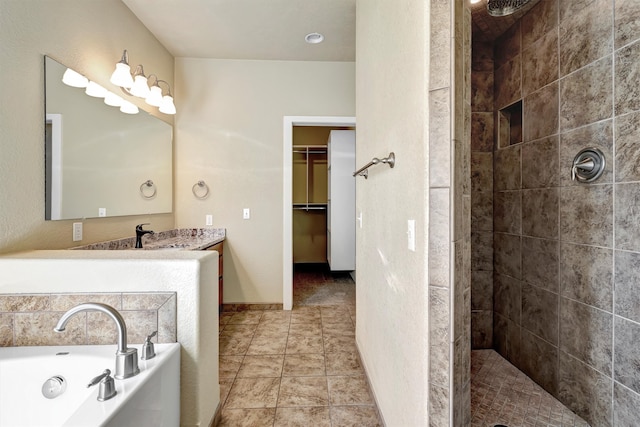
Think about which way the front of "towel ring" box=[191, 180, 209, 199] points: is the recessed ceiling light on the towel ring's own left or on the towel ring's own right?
on the towel ring's own left

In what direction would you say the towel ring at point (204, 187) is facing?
toward the camera

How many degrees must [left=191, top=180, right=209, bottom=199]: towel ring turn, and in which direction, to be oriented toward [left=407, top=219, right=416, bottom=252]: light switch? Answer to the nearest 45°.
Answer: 0° — it already faces it

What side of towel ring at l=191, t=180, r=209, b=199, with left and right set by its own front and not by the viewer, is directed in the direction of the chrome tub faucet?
front

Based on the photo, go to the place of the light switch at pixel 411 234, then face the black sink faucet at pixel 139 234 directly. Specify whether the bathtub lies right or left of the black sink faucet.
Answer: left

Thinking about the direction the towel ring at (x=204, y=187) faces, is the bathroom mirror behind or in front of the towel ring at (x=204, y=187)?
in front

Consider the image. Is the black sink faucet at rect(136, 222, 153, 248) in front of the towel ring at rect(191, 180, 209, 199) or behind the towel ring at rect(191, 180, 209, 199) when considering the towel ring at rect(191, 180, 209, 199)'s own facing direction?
in front

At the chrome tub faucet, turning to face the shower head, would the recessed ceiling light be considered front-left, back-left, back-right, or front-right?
front-left

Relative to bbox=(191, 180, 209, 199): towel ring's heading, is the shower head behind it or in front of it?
in front
